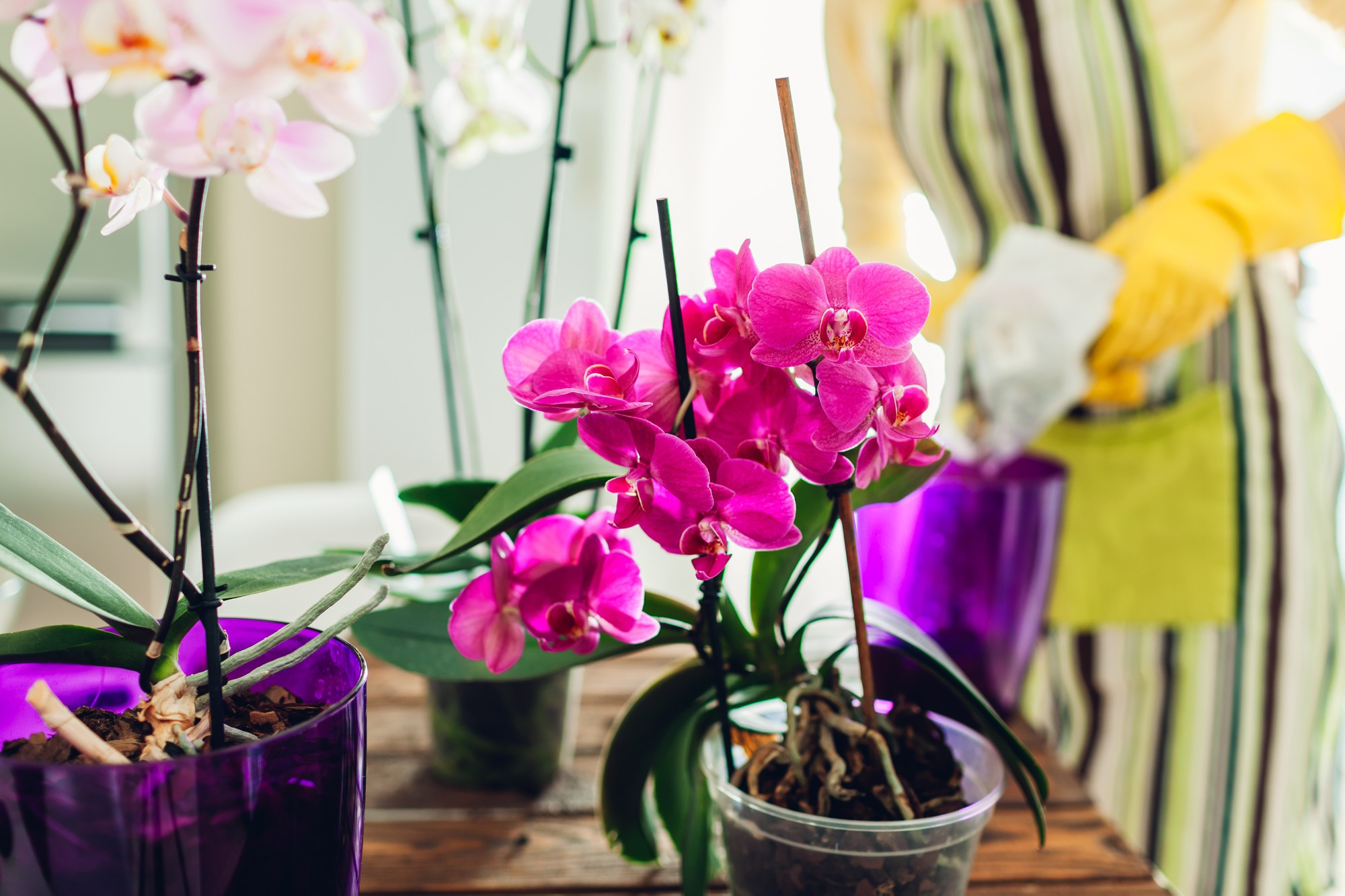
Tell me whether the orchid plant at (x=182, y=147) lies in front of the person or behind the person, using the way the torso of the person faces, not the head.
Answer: in front

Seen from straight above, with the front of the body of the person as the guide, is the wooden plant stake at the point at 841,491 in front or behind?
in front

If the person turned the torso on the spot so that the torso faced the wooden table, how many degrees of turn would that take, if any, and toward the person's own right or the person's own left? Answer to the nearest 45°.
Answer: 0° — they already face it

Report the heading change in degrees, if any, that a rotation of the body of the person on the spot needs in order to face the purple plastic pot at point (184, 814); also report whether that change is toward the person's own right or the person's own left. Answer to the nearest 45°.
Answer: approximately 45° to the person's own left

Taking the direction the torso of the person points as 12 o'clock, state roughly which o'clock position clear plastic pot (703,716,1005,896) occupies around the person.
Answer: The clear plastic pot is roughly at 11 o'clock from the person.

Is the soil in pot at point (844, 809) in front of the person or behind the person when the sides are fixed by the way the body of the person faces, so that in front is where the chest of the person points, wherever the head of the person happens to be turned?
in front
